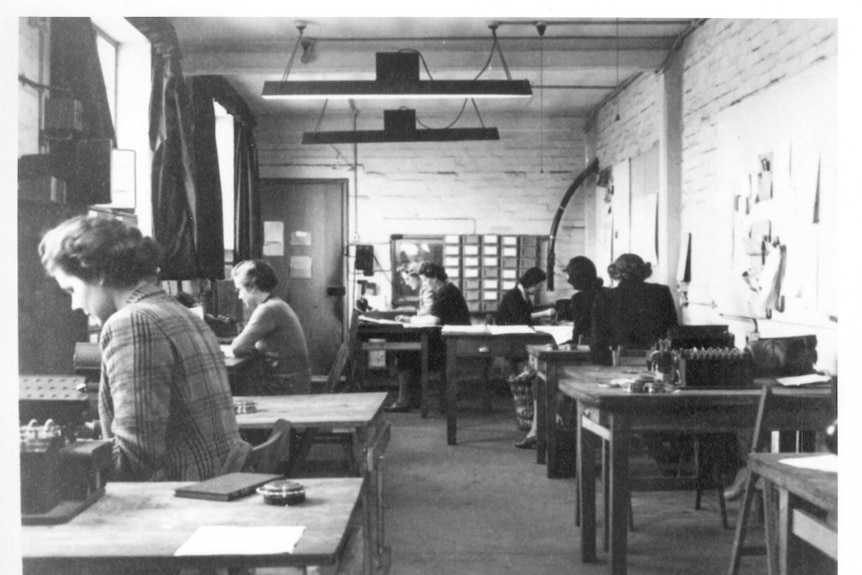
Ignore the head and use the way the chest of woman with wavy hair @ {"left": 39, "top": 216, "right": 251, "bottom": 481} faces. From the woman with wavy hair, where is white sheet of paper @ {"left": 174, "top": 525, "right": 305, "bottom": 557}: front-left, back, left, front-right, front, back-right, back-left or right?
back-left

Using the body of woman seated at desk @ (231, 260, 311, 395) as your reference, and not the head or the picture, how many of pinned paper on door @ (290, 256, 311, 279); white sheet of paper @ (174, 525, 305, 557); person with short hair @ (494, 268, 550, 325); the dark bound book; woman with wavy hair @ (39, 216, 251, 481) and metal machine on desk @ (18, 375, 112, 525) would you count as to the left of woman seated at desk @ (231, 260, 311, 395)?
4

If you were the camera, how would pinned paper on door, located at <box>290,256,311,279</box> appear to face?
facing the viewer

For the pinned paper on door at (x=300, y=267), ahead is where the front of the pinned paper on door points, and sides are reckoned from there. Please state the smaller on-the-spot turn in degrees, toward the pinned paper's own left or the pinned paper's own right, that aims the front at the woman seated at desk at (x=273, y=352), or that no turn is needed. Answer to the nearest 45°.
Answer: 0° — it already faces them

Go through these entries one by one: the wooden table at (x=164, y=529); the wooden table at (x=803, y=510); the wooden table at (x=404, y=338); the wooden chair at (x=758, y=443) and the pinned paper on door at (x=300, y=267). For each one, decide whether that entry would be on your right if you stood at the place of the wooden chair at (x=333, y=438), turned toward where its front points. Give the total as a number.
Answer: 2

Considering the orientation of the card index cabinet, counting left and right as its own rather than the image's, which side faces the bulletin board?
front

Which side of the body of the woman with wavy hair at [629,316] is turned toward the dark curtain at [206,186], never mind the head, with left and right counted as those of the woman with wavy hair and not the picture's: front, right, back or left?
left

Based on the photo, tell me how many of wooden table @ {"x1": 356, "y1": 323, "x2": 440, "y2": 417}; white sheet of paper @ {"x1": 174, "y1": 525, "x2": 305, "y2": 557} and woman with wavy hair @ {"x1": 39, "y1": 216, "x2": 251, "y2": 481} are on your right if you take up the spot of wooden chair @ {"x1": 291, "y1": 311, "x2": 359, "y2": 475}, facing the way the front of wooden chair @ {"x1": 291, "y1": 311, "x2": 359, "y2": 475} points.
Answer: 1

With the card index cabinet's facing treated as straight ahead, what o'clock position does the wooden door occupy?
The wooden door is roughly at 3 o'clock from the card index cabinet.

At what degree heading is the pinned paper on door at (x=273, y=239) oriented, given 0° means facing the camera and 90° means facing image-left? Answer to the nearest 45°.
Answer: approximately 0°

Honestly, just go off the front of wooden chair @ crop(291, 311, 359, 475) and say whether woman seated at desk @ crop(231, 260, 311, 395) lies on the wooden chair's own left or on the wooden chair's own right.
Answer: on the wooden chair's own right

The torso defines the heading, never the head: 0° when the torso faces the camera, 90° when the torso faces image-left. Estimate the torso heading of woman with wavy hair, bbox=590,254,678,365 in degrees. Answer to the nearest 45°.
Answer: approximately 180°

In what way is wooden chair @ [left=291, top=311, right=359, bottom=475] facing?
to the viewer's left

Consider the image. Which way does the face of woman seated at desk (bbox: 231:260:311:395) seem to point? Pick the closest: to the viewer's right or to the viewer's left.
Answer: to the viewer's left
